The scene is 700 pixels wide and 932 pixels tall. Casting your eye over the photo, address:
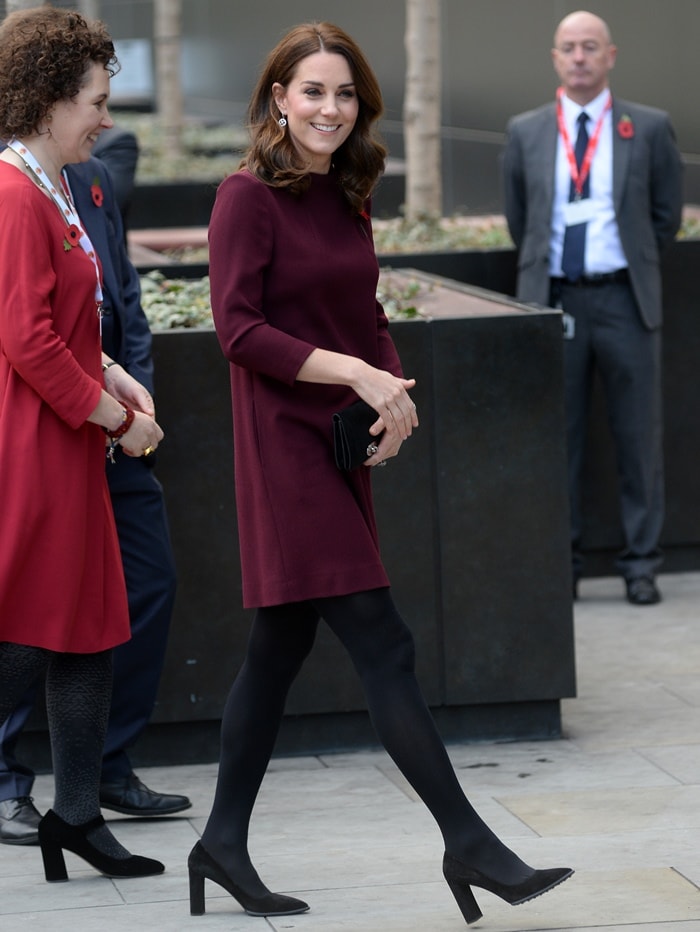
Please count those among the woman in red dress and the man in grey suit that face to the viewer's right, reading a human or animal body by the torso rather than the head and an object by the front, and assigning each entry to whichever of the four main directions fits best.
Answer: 1

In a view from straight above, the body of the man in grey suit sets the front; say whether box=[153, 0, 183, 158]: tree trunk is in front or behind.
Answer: behind

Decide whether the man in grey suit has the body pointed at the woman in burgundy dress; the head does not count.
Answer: yes

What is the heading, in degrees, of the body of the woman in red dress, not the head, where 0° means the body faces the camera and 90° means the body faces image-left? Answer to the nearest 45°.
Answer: approximately 270°

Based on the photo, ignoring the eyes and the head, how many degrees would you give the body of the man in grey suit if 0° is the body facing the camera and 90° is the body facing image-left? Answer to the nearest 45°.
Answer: approximately 0°

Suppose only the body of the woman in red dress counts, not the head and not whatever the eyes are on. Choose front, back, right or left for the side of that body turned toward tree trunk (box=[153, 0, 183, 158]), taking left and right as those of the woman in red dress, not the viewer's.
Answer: left

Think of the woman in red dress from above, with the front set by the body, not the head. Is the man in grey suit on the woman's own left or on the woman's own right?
on the woman's own left

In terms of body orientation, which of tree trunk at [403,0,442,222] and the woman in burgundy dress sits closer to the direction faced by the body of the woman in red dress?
the woman in burgundy dress

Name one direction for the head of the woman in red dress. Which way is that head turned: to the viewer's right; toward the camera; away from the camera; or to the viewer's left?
to the viewer's right

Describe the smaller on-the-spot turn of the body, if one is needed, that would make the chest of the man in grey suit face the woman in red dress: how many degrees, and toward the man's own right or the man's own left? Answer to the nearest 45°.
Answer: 0° — they already face them

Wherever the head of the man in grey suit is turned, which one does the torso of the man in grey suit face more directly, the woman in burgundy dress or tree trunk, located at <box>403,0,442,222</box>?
the woman in burgundy dress

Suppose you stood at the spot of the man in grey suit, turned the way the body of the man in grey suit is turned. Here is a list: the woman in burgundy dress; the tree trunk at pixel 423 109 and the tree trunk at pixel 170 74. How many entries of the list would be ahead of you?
1

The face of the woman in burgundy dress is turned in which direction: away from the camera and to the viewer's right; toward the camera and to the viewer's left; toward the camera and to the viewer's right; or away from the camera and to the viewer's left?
toward the camera and to the viewer's right
